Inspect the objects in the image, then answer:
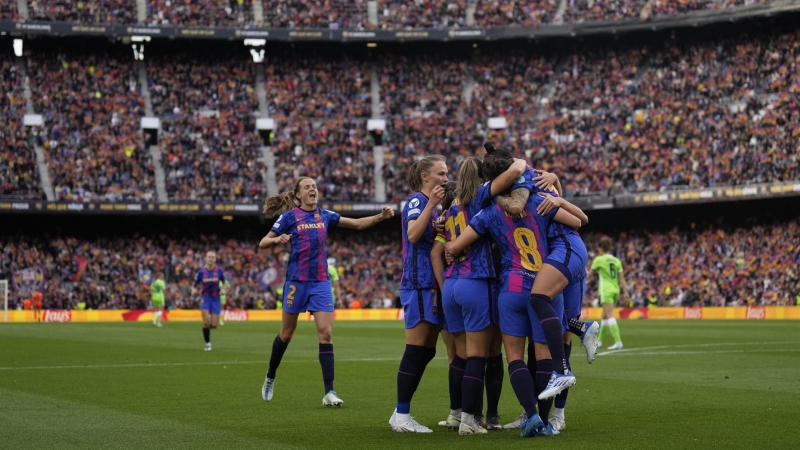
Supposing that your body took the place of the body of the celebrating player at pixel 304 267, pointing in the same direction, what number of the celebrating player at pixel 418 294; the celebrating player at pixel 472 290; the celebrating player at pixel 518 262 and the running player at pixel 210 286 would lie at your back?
1

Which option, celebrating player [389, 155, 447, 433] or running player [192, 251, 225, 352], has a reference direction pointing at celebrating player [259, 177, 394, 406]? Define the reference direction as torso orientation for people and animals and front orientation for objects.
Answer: running player [192, 251, 225, 352]

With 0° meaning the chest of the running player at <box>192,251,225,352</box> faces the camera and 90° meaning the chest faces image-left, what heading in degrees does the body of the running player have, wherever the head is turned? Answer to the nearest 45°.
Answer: approximately 0°

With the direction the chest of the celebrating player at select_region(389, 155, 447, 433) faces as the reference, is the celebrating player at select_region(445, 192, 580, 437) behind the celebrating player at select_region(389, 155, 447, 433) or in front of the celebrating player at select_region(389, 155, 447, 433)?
in front

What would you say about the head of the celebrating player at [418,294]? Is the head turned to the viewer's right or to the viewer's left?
to the viewer's right

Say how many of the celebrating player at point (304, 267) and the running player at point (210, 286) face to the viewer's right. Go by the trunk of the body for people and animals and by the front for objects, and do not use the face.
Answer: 0
